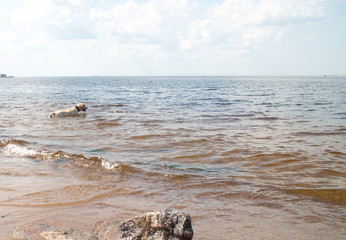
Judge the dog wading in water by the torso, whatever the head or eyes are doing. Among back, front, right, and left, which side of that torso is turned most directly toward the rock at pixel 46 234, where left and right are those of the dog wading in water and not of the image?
right

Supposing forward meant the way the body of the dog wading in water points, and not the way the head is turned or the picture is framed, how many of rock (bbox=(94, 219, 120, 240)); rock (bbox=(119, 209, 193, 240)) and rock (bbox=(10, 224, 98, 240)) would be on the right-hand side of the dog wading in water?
3

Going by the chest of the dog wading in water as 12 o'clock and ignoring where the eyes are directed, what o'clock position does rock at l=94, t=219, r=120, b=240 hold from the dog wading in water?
The rock is roughly at 3 o'clock from the dog wading in water.

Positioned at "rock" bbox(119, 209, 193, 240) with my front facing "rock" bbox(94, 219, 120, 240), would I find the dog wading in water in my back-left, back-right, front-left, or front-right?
front-right

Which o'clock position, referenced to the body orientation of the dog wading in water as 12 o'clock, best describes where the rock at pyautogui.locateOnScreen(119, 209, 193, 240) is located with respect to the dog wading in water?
The rock is roughly at 3 o'clock from the dog wading in water.

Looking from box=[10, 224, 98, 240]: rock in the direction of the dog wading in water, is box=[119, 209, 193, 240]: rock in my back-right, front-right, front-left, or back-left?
back-right

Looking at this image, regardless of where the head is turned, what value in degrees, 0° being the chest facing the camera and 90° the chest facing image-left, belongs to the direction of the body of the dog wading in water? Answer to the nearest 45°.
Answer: approximately 270°
